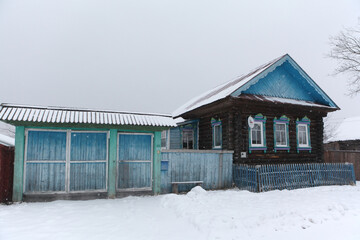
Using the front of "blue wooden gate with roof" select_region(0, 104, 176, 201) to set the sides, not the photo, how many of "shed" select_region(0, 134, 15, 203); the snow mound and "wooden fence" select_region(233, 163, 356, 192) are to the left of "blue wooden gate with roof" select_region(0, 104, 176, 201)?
2

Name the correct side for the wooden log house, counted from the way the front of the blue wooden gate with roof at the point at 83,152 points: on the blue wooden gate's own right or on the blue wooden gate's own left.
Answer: on the blue wooden gate's own left

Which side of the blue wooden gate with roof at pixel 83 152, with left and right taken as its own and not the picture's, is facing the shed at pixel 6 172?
right

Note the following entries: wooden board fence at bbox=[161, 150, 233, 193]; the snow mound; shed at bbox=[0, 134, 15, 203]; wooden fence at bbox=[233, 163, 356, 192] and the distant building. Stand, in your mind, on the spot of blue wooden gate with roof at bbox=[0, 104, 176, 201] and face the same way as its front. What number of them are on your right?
1

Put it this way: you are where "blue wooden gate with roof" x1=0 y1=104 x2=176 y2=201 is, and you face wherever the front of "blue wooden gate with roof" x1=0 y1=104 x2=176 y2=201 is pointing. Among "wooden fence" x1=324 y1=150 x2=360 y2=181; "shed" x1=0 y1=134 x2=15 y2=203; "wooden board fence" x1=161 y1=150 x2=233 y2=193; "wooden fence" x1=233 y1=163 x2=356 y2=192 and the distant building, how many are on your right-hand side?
1

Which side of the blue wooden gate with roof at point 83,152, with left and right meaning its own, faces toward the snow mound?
left

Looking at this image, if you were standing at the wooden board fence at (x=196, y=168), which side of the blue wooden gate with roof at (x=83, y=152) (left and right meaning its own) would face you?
left

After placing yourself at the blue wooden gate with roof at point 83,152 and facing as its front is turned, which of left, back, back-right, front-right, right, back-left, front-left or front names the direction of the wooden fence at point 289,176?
left

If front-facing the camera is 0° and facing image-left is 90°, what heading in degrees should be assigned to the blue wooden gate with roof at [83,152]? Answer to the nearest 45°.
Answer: approximately 0°
